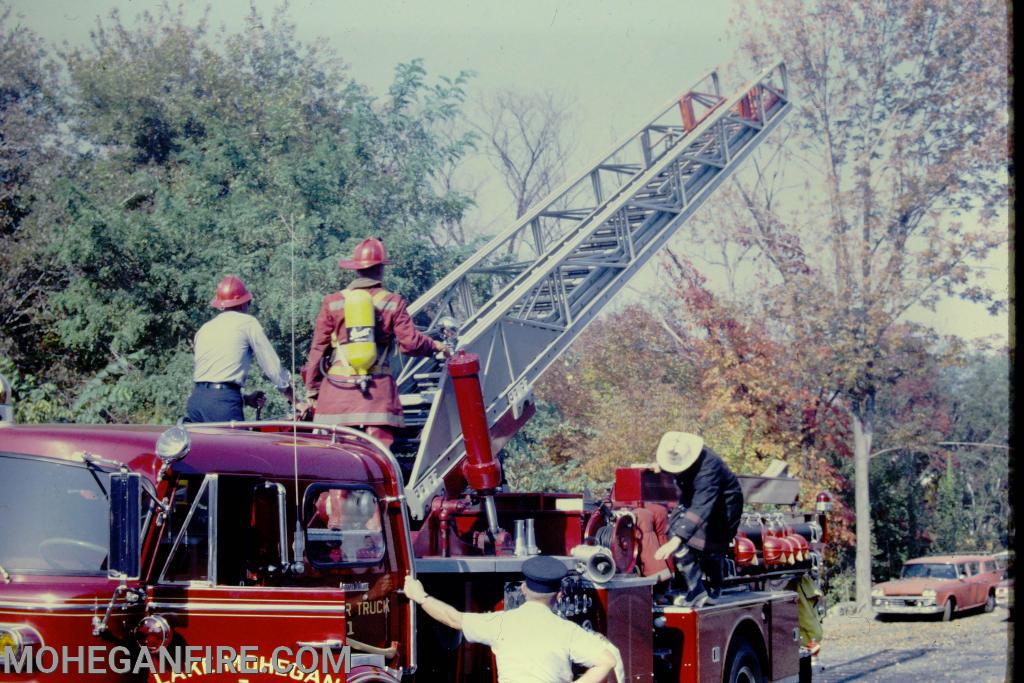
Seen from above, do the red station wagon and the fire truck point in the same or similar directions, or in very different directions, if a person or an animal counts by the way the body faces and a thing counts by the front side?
same or similar directions

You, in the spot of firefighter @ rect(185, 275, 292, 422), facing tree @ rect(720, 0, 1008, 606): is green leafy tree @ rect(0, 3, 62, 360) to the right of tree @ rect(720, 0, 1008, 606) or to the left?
left

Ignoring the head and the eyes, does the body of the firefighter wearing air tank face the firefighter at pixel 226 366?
no

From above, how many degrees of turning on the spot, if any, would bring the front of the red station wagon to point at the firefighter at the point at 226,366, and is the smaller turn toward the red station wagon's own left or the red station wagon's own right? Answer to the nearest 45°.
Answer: approximately 45° to the red station wagon's own left

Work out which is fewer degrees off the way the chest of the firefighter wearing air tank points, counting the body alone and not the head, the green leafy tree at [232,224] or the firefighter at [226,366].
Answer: the green leafy tree

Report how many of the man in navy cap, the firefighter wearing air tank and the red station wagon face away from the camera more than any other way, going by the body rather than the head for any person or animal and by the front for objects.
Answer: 2

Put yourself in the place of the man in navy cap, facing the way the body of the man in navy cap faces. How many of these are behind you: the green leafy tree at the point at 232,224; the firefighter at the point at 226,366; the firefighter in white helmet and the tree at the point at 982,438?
0

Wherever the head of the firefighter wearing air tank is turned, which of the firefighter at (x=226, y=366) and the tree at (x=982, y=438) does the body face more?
the tree

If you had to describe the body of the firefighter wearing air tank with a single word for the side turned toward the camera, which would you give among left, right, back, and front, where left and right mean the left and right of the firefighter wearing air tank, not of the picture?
back

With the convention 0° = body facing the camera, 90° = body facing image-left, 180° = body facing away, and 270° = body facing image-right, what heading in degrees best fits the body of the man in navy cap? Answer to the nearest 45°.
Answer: approximately 180°

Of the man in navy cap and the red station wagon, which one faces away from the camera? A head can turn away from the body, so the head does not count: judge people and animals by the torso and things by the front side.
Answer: the man in navy cap

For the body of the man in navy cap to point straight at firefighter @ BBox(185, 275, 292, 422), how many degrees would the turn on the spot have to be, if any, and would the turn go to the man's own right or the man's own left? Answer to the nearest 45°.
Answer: approximately 45° to the man's own left

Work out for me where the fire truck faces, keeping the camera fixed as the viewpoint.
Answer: facing the viewer and to the left of the viewer

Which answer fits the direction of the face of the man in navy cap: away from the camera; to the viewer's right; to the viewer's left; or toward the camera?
away from the camera
